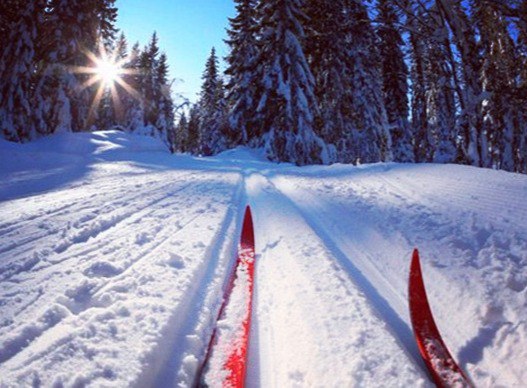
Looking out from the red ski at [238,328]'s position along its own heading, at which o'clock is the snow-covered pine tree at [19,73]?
The snow-covered pine tree is roughly at 11 o'clock from the red ski.

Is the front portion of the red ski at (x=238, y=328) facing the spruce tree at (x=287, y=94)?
yes

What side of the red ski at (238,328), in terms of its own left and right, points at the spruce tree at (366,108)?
front

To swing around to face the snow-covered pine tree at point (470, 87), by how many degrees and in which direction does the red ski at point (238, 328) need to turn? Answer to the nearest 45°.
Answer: approximately 45° to its right

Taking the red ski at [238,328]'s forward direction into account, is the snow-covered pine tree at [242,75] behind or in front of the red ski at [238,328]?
in front

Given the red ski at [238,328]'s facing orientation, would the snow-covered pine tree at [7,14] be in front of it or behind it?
in front

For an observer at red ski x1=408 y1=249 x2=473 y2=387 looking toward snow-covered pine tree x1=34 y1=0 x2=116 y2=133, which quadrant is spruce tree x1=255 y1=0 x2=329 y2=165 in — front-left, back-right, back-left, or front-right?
front-right

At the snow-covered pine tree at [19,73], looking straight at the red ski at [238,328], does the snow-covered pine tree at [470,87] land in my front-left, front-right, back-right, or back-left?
front-left

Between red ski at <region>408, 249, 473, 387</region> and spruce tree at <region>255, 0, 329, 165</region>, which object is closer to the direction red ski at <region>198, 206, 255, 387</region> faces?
the spruce tree

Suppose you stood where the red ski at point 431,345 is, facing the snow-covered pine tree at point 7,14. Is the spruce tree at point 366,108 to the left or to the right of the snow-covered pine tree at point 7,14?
right

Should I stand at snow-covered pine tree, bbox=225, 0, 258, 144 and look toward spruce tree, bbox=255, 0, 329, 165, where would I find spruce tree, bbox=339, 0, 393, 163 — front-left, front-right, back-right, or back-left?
front-left

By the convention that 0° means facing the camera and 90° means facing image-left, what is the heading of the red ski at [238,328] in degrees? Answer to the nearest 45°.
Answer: approximately 180°
